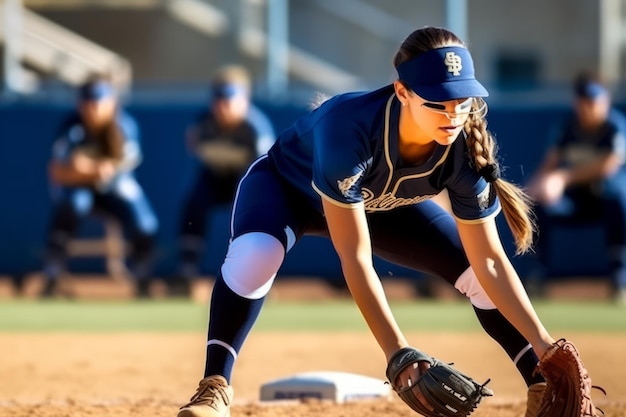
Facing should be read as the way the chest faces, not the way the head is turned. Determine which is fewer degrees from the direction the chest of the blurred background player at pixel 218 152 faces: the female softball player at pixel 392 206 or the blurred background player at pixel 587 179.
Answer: the female softball player

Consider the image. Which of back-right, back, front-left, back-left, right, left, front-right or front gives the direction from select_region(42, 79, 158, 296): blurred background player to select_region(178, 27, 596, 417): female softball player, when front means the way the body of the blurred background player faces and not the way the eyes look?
front

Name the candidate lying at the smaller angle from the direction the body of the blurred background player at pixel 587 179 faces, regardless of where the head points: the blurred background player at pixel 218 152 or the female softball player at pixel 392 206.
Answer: the female softball player

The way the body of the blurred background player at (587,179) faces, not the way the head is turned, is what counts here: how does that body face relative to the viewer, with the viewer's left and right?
facing the viewer

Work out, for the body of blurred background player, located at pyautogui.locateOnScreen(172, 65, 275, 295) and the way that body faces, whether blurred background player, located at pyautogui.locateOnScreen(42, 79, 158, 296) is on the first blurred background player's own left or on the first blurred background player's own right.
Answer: on the first blurred background player's own right

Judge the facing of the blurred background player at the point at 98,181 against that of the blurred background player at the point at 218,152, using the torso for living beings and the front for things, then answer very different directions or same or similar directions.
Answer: same or similar directions

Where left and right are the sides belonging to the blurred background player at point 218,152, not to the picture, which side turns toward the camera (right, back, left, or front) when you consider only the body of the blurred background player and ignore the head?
front

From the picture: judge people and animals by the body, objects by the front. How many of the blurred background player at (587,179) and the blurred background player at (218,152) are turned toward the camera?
2

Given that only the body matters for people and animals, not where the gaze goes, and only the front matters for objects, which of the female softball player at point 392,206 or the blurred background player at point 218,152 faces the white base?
the blurred background player

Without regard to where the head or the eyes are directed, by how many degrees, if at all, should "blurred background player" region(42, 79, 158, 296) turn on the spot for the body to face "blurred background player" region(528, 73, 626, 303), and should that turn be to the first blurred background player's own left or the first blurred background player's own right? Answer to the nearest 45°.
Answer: approximately 90° to the first blurred background player's own left

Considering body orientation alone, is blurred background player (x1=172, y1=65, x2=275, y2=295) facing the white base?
yes

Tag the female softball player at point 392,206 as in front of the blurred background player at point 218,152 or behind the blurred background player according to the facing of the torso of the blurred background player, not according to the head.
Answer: in front

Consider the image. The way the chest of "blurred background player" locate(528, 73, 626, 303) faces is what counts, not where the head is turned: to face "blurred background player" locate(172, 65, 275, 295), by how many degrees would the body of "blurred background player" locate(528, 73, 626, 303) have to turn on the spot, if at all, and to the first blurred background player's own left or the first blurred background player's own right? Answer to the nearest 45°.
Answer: approximately 90° to the first blurred background player's own right

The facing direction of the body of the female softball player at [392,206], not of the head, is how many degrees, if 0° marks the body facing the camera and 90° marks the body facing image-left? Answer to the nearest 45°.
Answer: approximately 315°

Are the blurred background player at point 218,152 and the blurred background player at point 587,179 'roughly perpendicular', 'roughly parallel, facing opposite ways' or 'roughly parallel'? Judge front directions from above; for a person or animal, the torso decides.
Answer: roughly parallel

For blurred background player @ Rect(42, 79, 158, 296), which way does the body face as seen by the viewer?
toward the camera
